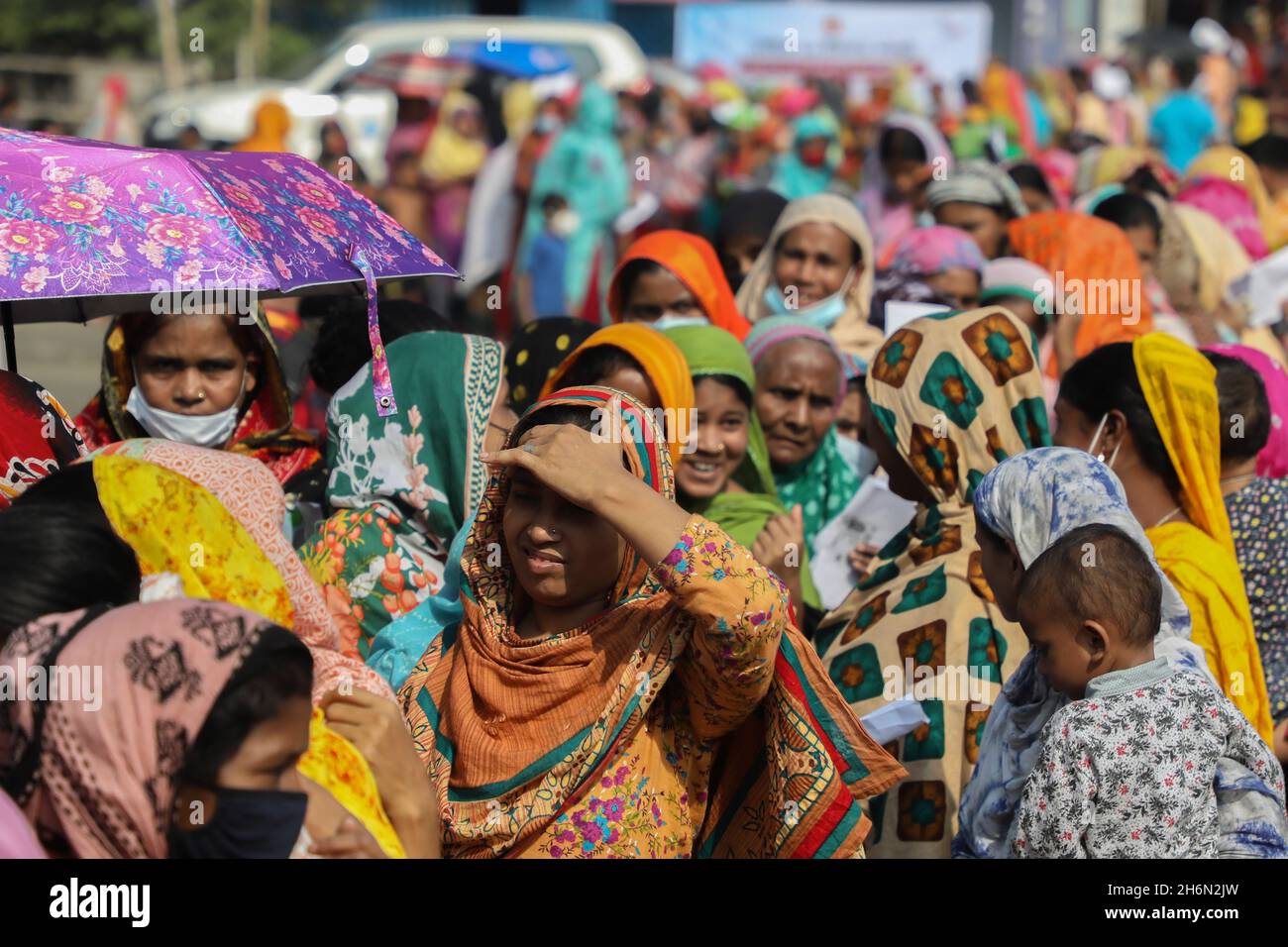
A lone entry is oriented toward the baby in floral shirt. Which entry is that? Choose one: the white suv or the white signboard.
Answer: the white signboard

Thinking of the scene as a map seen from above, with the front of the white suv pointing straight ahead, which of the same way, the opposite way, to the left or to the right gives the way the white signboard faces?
to the left

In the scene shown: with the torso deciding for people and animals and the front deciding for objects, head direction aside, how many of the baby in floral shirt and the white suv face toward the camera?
0

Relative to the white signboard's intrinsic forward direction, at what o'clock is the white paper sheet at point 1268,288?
The white paper sheet is roughly at 12 o'clock from the white signboard.

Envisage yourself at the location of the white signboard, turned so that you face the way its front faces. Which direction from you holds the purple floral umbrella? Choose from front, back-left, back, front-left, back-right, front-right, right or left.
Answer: front

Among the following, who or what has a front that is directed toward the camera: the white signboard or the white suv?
the white signboard

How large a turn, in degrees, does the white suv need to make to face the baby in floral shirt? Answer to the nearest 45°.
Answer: approximately 90° to its left

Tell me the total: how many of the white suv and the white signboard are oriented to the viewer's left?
1

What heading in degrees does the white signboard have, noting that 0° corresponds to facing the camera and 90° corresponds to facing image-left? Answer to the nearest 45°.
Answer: approximately 0°

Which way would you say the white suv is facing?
to the viewer's left

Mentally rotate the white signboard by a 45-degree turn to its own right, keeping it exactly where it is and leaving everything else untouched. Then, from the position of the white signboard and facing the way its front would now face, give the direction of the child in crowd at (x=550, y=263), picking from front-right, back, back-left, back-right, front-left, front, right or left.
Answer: front-left

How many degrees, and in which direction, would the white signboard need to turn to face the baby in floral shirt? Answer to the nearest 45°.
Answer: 0° — it already faces them

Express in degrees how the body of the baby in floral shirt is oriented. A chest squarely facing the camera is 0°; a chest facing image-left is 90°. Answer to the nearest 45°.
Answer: approximately 135°
